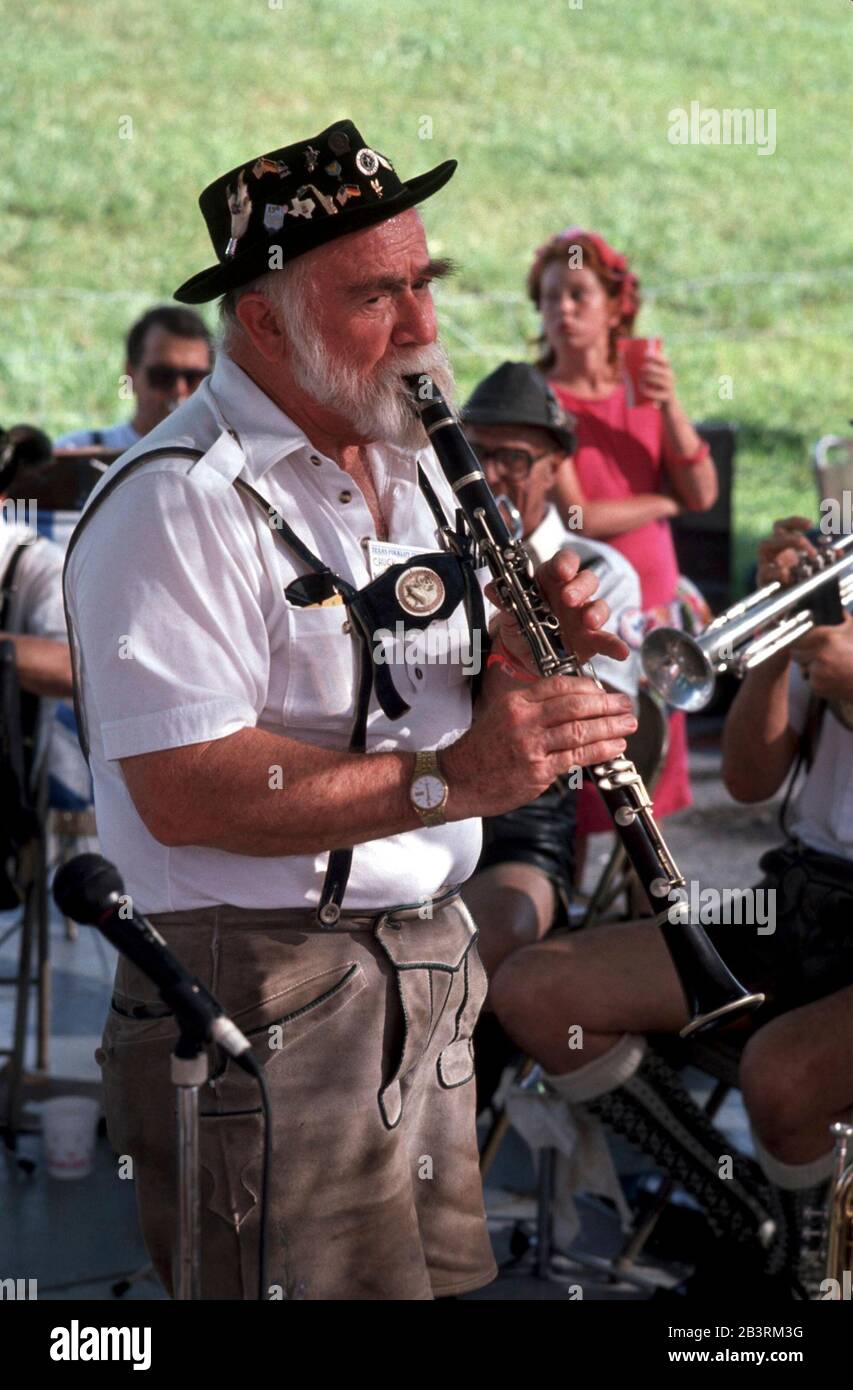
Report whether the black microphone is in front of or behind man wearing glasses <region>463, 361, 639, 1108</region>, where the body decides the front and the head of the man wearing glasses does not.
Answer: in front

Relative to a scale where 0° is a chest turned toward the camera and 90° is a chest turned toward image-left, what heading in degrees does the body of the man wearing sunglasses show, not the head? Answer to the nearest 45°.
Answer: approximately 315°

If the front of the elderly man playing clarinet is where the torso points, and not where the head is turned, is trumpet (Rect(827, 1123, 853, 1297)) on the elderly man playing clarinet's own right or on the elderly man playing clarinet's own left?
on the elderly man playing clarinet's own left

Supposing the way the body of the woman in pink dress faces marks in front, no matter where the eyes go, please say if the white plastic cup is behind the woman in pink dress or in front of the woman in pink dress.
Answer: in front

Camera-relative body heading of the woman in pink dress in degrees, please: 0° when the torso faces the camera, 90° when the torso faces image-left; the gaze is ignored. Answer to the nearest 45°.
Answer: approximately 45°

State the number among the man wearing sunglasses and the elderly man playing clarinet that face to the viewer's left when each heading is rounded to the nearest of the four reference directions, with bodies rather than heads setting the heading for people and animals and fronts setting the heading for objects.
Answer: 0
